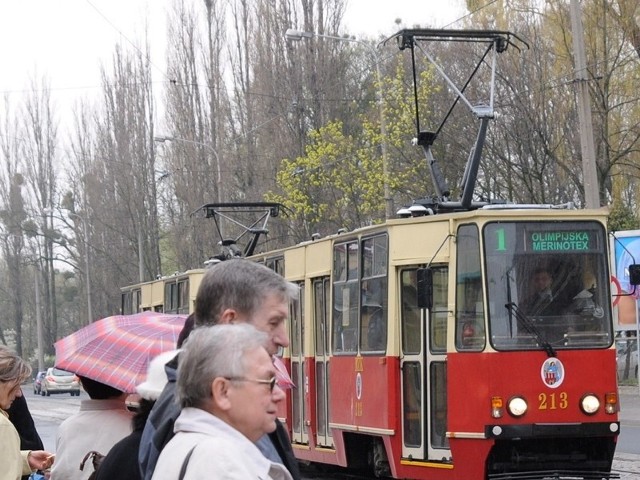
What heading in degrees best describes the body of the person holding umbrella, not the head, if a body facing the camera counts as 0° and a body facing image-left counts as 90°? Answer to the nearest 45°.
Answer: approximately 180°

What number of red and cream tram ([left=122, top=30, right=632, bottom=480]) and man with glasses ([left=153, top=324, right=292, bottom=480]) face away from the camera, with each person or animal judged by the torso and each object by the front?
0

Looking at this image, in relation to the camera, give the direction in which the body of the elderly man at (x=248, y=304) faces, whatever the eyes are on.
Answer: to the viewer's right

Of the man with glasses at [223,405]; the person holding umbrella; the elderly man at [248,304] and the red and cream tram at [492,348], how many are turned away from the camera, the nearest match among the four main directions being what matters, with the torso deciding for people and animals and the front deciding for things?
1

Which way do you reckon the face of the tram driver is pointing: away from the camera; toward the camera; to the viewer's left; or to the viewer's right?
toward the camera

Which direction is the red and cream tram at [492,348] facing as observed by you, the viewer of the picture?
facing the viewer and to the right of the viewer

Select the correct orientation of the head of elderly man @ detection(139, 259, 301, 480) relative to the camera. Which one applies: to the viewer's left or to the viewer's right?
to the viewer's right

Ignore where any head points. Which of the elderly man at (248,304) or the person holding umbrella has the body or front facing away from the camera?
the person holding umbrella

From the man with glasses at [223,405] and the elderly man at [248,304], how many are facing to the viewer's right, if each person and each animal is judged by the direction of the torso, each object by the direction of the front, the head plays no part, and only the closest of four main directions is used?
2

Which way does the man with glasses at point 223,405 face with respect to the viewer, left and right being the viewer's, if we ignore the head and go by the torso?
facing to the right of the viewer
